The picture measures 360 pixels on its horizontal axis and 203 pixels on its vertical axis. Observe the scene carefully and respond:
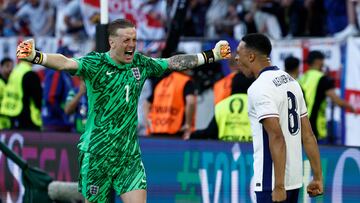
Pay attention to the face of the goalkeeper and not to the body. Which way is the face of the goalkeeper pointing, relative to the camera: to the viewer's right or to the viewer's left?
to the viewer's right

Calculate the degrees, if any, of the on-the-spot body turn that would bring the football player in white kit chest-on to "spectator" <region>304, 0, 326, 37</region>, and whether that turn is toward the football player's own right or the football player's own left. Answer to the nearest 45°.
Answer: approximately 45° to the football player's own right

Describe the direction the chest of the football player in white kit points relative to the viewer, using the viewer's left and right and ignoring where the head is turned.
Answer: facing away from the viewer and to the left of the viewer

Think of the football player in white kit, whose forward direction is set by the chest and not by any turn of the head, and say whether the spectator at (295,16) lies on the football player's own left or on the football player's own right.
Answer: on the football player's own right

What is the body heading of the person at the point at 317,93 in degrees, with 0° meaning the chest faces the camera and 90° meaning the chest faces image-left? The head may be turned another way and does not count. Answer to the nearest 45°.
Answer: approximately 225°

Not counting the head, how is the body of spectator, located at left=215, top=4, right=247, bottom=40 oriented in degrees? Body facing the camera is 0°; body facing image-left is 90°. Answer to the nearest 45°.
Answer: approximately 0°

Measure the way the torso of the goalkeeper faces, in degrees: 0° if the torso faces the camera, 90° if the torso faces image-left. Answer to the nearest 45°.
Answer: approximately 315°

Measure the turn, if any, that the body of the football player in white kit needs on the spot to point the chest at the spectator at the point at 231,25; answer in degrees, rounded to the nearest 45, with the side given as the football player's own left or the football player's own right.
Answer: approximately 45° to the football player's own right
